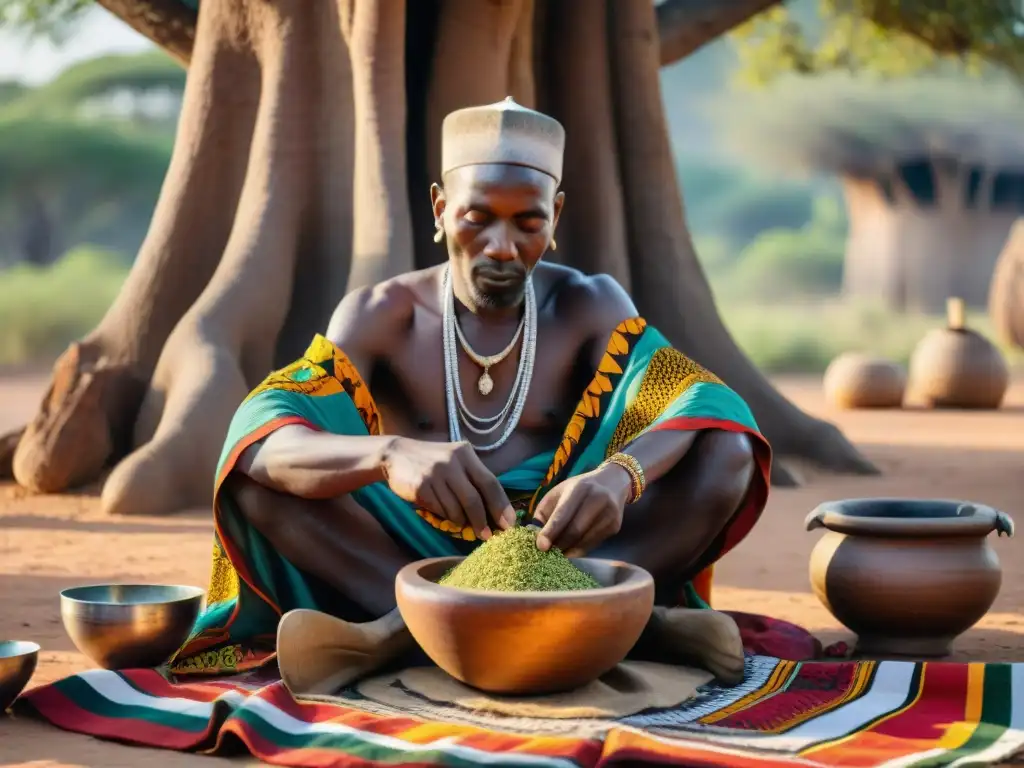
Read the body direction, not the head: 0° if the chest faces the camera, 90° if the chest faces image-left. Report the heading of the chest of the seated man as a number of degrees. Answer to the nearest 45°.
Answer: approximately 0°

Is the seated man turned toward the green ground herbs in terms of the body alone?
yes

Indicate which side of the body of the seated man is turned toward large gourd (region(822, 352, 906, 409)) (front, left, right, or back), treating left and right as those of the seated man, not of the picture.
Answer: back

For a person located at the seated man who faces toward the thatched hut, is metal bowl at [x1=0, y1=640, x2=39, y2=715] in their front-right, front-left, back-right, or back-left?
back-left

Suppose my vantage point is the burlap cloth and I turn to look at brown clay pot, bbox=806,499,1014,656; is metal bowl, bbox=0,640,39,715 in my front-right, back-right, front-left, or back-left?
back-left

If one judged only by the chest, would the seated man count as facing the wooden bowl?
yes

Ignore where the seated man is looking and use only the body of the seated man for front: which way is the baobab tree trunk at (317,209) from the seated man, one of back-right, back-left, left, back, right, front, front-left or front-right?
back

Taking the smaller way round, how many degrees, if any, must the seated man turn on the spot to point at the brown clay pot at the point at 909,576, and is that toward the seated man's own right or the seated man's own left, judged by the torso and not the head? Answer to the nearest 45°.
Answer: approximately 90° to the seated man's own left
